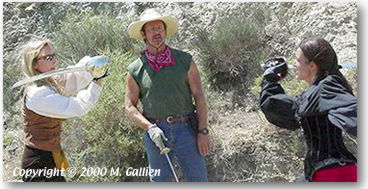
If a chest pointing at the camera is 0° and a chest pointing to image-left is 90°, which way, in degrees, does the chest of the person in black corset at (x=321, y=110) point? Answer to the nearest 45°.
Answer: approximately 90°

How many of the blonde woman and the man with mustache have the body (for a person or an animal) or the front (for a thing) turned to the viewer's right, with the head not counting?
1

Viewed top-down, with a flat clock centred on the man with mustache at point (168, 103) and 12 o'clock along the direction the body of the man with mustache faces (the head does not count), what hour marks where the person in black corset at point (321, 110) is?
The person in black corset is roughly at 10 o'clock from the man with mustache.

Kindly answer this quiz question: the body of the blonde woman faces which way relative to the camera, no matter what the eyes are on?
to the viewer's right

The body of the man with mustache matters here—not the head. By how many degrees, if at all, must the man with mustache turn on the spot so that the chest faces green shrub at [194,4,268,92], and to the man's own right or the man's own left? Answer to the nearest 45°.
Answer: approximately 135° to the man's own left

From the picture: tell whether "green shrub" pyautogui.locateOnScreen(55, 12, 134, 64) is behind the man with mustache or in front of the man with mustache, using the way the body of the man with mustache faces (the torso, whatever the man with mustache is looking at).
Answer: behind

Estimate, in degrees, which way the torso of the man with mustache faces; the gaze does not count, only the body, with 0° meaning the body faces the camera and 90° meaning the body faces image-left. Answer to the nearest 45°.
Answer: approximately 0°

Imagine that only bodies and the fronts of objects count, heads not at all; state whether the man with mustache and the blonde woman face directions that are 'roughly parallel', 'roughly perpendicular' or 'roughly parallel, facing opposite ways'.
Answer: roughly perpendicular

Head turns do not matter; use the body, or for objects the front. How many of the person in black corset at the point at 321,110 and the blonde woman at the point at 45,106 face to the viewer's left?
1
